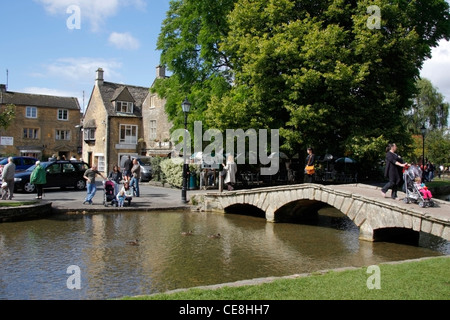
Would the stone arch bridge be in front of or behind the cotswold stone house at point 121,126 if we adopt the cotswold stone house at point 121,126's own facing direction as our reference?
in front

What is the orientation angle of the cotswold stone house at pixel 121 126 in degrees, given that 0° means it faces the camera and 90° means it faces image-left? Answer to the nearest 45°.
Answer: approximately 315°

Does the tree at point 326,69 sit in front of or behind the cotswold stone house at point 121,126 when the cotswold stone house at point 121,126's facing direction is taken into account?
in front

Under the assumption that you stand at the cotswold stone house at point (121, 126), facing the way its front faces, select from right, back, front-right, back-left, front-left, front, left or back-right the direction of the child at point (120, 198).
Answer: front-right

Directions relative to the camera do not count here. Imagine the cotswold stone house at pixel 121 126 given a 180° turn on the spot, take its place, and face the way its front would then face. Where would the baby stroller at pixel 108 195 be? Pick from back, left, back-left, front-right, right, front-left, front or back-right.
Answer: back-left

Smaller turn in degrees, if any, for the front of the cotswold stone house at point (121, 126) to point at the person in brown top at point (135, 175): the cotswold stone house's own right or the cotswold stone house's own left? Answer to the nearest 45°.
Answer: approximately 45° to the cotswold stone house's own right
